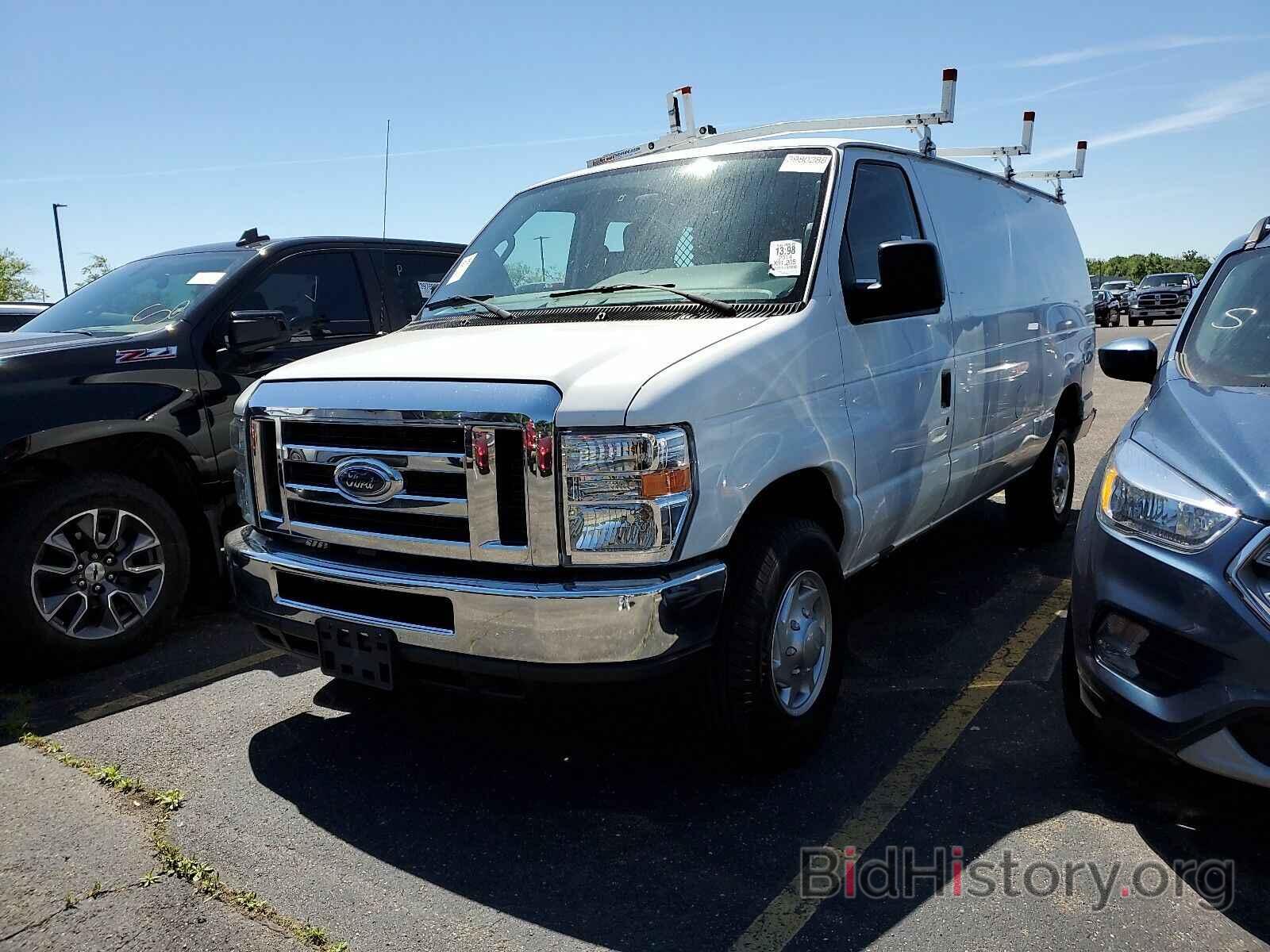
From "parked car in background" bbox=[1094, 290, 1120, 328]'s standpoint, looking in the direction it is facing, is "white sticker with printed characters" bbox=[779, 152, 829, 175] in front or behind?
in front

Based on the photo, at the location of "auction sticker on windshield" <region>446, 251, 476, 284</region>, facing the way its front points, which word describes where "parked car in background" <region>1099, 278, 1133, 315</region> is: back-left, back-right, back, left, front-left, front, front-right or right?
back

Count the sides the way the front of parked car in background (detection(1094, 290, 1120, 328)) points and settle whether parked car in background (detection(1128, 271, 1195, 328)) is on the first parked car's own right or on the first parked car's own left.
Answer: on the first parked car's own left

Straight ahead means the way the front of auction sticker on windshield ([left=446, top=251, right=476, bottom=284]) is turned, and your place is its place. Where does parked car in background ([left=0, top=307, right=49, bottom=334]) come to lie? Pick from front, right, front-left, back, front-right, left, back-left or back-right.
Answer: right

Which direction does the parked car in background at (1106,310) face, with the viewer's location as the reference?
facing the viewer and to the left of the viewer

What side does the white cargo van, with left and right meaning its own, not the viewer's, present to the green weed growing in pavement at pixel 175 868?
front

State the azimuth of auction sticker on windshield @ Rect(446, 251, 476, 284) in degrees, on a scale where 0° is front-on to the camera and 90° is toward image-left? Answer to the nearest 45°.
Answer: approximately 45°

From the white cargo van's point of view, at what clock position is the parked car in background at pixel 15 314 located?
The parked car in background is roughly at 3 o'clock from the white cargo van.

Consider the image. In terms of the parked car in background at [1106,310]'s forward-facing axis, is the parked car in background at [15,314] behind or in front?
in front

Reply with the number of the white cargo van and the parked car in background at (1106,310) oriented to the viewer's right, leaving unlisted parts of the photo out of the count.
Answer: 0

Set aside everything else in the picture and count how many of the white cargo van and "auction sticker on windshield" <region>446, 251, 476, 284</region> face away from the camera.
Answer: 0

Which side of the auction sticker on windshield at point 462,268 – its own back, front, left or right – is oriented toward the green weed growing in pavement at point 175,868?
front

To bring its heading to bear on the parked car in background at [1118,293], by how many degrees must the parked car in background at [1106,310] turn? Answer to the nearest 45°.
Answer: approximately 135° to its right

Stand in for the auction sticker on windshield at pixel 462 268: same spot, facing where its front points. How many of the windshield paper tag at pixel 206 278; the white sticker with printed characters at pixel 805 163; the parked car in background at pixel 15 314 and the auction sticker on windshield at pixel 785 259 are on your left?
2

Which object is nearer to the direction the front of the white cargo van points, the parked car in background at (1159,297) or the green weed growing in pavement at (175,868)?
the green weed growing in pavement
